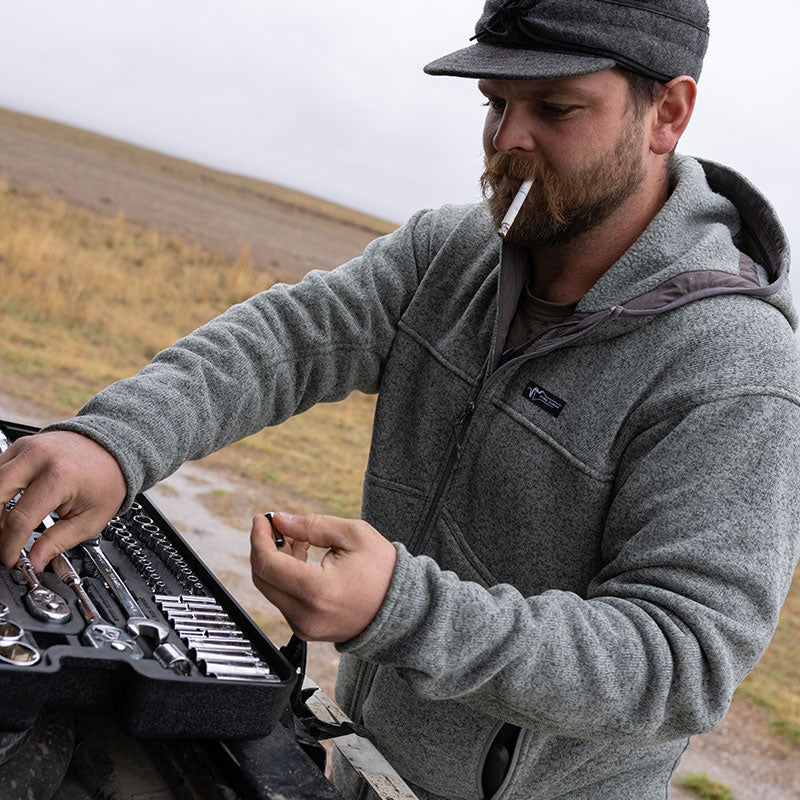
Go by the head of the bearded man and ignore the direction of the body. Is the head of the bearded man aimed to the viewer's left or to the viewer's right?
to the viewer's left

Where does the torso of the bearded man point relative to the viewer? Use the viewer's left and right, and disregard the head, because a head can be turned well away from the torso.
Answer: facing the viewer and to the left of the viewer
